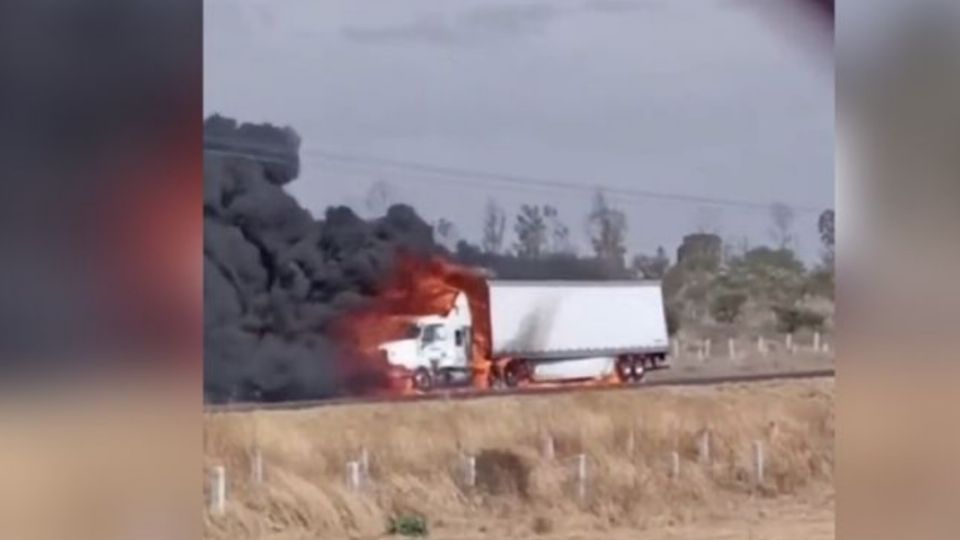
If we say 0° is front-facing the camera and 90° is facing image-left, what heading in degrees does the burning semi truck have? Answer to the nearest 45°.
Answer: approximately 90°
